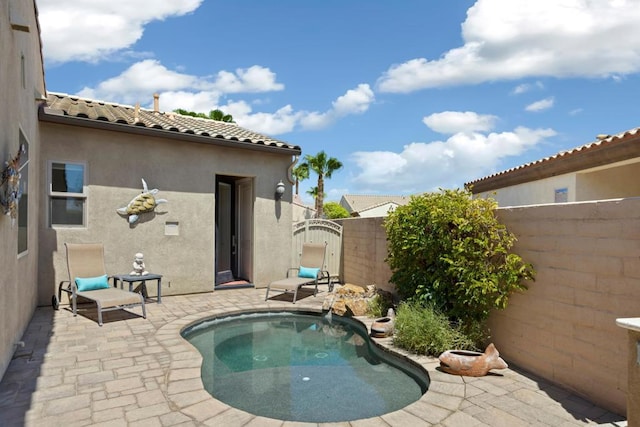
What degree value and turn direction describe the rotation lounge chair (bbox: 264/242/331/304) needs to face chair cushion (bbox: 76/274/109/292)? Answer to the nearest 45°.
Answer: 0° — it already faces it

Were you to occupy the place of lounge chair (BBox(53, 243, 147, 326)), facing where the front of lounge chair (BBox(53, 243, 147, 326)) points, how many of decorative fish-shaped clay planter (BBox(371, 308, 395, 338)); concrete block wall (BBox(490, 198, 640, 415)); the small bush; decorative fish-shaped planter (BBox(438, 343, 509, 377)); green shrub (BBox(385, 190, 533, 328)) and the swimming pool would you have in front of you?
6

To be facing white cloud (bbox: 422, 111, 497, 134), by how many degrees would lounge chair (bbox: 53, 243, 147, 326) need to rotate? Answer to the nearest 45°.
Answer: approximately 90° to its left

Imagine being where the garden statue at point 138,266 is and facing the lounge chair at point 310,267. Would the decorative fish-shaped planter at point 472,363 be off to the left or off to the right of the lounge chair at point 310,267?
right

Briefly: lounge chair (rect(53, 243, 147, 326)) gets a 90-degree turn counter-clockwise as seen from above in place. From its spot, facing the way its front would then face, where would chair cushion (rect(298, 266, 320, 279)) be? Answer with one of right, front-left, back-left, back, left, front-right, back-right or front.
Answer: front-right

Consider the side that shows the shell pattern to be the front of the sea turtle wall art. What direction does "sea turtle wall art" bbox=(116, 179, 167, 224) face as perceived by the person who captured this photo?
facing the viewer

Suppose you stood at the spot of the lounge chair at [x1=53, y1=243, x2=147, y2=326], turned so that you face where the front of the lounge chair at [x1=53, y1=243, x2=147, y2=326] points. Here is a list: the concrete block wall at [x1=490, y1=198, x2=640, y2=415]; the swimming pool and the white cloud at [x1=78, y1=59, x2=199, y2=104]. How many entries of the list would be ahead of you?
2

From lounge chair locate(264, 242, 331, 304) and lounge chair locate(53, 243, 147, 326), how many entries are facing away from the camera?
0

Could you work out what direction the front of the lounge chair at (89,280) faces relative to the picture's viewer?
facing the viewer and to the right of the viewer

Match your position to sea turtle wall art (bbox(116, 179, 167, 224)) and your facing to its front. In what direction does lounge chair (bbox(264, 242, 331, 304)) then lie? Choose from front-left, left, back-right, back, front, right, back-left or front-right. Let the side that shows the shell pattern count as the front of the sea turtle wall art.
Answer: left

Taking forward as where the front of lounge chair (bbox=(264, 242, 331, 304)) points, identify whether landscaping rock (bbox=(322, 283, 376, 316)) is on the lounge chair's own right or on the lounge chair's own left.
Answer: on the lounge chair's own left

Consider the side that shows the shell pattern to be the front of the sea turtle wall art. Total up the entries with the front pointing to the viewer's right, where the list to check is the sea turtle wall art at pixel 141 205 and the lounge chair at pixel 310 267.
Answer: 0
